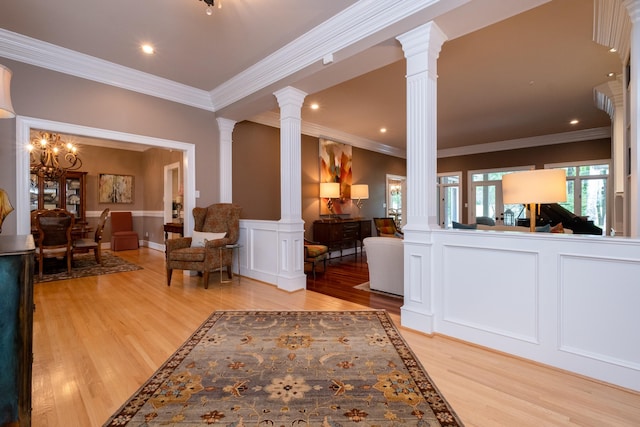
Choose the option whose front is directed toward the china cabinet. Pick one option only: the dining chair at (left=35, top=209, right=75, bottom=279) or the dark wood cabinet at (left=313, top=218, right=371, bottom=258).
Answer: the dining chair

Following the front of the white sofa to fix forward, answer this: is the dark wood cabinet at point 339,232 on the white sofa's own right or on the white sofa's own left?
on the white sofa's own left

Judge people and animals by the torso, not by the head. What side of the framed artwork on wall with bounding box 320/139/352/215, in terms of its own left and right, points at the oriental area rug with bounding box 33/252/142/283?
right

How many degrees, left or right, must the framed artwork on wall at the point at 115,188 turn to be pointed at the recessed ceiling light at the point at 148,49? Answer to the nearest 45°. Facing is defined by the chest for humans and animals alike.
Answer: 0° — it already faces it

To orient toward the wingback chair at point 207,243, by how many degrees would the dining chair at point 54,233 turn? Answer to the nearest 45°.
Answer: approximately 135° to its right

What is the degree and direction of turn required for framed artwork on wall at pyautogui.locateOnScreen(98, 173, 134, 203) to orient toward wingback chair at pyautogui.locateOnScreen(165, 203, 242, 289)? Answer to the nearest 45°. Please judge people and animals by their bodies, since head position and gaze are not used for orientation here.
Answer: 0° — it already faces it

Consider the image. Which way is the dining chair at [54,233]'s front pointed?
away from the camera
